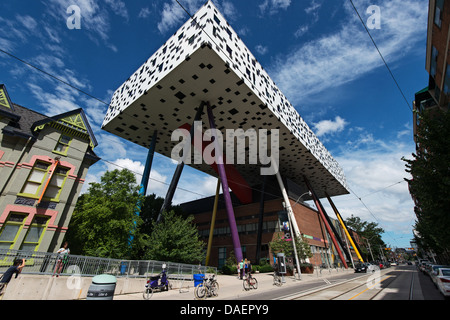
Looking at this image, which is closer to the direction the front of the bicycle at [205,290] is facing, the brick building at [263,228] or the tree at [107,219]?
the tree

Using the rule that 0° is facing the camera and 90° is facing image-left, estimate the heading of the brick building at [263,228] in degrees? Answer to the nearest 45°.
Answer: approximately 315°

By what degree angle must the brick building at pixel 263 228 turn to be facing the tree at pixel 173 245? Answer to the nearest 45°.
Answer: approximately 45° to its right

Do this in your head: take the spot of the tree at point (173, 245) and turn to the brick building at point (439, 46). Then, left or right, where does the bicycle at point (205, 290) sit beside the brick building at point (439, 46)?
right

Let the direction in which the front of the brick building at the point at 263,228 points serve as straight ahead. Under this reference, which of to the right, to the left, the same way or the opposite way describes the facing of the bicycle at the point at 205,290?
to the right

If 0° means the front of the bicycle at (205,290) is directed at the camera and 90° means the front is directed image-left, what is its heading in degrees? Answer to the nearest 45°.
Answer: approximately 45°

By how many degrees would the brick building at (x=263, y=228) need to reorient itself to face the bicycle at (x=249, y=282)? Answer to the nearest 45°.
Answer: approximately 45° to its right

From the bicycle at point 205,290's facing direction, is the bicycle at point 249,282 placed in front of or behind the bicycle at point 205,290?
behind

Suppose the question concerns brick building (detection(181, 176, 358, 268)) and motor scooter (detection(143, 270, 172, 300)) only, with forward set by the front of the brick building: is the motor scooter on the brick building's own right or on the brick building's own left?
on the brick building's own right

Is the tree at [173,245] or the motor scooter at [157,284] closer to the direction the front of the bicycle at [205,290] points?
the motor scooter
